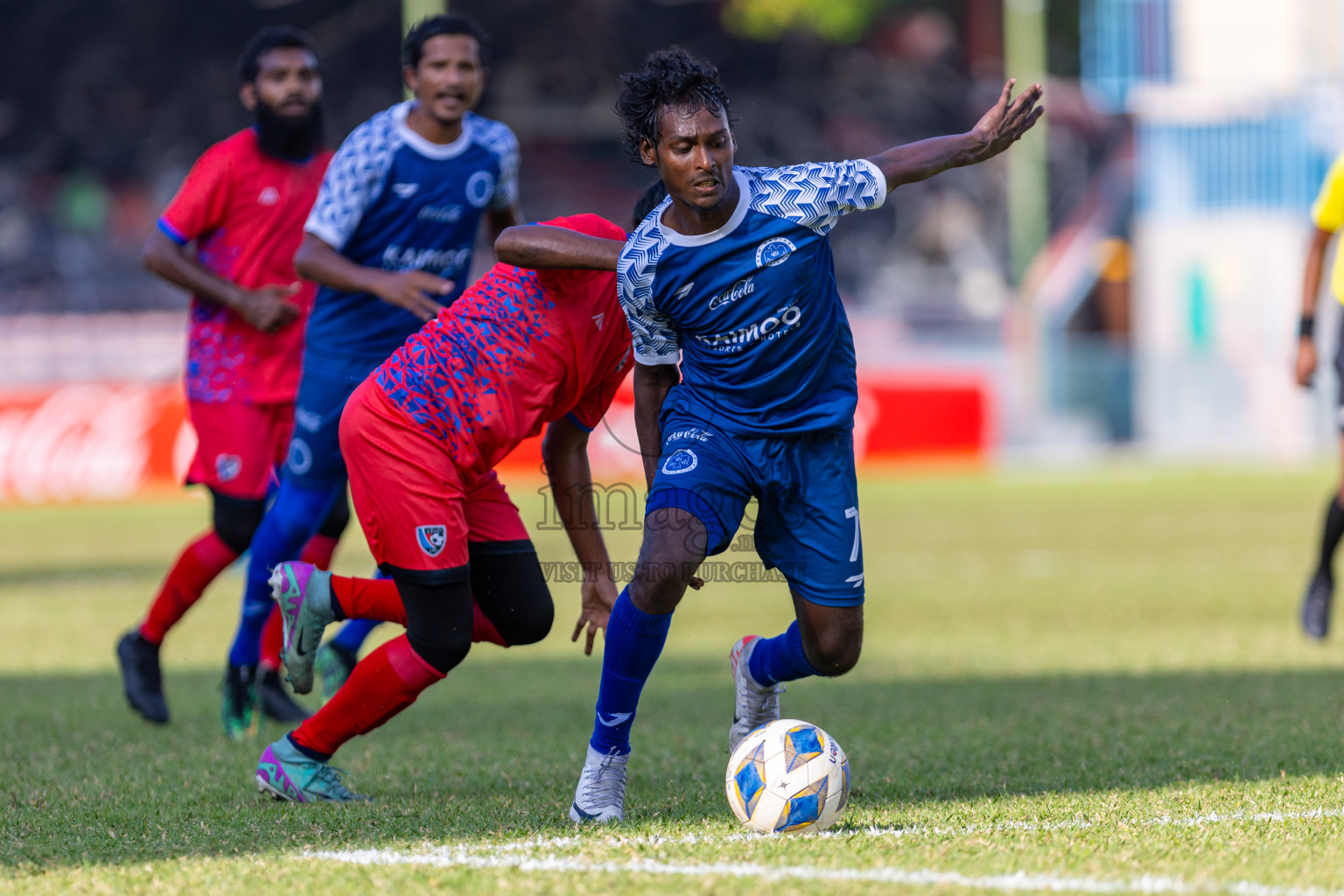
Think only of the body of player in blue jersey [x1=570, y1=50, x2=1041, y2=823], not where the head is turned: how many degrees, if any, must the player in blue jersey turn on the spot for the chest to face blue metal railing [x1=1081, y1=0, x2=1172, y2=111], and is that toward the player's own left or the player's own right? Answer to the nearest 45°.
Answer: approximately 180°

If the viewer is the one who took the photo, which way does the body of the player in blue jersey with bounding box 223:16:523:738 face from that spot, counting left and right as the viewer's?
facing the viewer and to the right of the viewer

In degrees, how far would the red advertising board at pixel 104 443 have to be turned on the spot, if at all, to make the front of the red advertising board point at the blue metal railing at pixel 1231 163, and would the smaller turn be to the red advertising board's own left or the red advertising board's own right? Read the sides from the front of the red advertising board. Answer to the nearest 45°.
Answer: approximately 135° to the red advertising board's own left

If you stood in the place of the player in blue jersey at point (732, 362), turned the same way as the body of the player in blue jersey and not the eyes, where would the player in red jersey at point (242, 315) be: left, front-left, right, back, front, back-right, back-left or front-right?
back-right

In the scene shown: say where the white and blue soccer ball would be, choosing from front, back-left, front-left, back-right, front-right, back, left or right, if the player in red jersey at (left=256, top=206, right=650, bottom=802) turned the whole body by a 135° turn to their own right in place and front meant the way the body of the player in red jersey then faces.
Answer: back-left

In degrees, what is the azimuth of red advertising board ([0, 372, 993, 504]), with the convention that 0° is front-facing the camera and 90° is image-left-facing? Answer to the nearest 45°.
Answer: approximately 0°

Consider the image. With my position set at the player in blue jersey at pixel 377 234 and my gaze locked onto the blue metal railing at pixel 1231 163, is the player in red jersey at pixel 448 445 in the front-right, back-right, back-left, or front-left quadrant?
back-right
